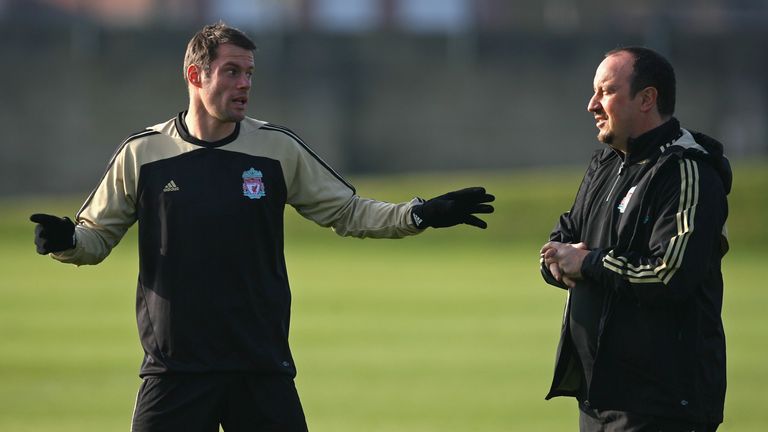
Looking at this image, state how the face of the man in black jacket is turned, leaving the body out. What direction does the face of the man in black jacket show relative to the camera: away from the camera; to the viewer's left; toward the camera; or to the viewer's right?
to the viewer's left

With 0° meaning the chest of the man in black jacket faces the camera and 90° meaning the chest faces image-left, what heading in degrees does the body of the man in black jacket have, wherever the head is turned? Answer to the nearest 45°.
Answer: approximately 45°
